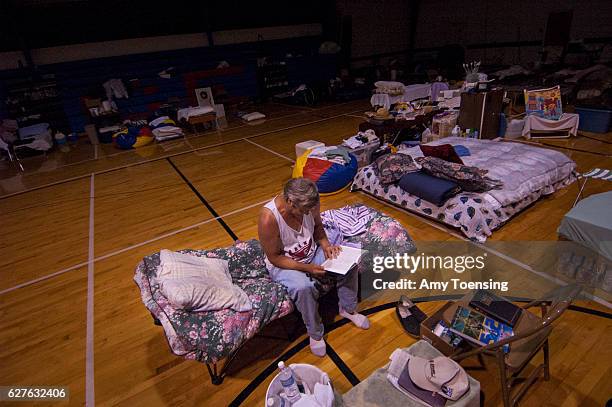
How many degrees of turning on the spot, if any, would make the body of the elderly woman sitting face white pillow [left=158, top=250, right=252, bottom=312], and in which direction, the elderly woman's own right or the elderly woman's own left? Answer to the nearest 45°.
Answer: approximately 135° to the elderly woman's own right

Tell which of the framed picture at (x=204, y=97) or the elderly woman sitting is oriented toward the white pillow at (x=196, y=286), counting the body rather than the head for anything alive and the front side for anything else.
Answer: the framed picture

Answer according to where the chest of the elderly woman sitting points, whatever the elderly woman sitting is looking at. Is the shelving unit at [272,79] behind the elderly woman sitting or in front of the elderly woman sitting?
behind

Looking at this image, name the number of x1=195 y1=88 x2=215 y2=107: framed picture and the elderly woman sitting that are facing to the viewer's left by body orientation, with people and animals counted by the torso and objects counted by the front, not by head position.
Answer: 0

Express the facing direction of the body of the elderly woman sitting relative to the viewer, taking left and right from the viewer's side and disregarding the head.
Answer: facing the viewer and to the right of the viewer

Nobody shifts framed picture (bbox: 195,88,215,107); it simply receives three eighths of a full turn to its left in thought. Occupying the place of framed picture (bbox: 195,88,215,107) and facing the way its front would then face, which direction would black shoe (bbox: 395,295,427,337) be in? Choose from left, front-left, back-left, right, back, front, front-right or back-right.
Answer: back-right

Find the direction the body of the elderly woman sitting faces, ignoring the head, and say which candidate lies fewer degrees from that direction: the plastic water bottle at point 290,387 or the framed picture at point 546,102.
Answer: the plastic water bottle

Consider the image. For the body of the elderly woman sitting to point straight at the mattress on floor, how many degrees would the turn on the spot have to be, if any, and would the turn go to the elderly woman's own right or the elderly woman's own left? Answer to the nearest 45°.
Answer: approximately 90° to the elderly woman's own left

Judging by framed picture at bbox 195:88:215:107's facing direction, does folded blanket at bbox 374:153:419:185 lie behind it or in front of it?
in front

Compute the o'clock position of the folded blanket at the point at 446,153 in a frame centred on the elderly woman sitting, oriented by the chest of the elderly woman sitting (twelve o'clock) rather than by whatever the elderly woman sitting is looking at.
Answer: The folded blanket is roughly at 9 o'clock from the elderly woman sitting.

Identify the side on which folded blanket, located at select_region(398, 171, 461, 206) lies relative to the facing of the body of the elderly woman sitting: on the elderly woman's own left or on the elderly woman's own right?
on the elderly woman's own left

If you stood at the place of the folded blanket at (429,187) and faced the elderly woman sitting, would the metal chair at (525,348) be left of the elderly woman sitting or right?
left

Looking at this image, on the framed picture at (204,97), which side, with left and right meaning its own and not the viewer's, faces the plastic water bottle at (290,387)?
front

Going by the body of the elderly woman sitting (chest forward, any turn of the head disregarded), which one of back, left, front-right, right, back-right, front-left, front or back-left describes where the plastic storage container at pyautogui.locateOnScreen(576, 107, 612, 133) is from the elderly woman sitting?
left

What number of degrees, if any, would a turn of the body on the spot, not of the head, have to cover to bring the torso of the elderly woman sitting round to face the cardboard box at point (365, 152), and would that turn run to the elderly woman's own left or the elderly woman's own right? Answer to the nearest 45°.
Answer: approximately 135° to the elderly woman's own left

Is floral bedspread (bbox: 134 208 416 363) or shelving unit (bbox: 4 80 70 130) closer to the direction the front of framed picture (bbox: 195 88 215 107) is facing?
the floral bedspread

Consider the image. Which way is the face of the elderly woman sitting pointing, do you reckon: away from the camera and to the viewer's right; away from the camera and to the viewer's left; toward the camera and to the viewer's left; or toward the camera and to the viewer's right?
toward the camera and to the viewer's right

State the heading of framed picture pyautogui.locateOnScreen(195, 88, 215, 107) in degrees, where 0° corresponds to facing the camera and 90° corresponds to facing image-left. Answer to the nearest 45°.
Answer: approximately 0°

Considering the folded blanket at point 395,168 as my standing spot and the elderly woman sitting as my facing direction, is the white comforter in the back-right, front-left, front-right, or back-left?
back-left
